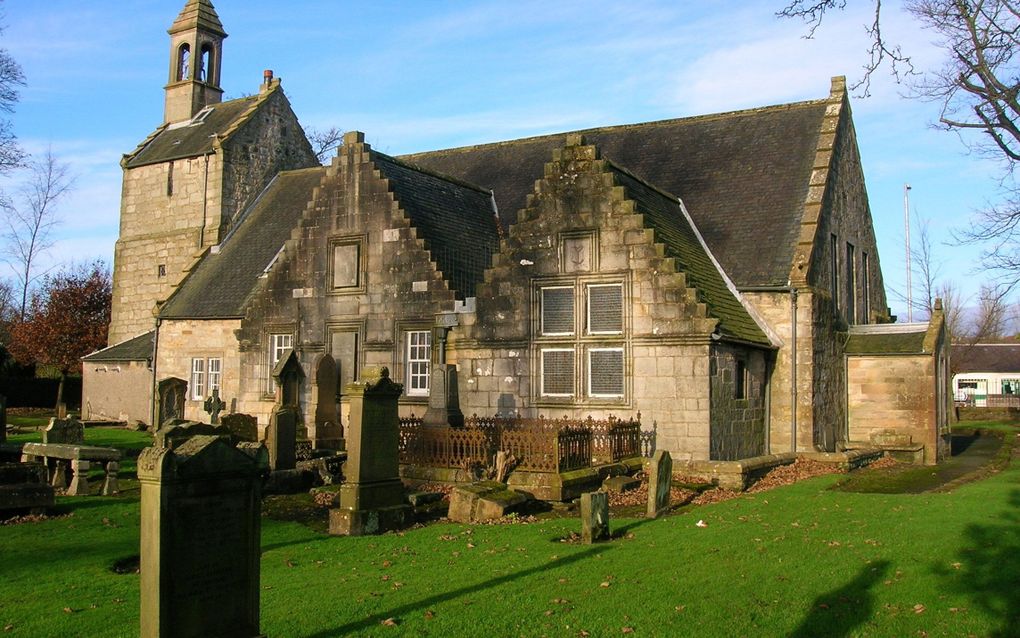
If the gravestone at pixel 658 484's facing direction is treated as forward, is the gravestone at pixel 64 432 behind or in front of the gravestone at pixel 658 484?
behind

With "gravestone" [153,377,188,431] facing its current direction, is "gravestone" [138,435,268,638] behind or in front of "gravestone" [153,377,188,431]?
in front

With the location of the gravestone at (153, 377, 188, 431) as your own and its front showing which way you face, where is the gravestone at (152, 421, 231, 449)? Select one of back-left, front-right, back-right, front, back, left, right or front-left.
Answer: front-right

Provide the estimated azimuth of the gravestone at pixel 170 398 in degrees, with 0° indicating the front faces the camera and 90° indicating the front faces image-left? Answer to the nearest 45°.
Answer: approximately 315°

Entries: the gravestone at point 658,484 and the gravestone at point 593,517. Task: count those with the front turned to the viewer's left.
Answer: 0

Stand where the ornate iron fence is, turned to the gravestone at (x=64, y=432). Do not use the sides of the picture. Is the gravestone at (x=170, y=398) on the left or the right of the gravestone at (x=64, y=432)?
right

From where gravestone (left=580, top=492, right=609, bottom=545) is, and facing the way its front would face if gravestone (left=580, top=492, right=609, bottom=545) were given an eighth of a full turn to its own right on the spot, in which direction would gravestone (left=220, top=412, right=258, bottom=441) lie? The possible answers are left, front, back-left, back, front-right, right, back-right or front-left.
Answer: back-right
